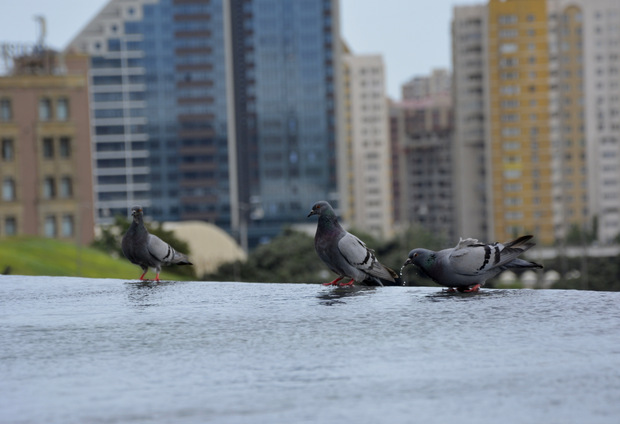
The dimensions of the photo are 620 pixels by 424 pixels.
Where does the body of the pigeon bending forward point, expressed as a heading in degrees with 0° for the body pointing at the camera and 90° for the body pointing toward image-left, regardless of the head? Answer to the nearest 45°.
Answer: approximately 90°

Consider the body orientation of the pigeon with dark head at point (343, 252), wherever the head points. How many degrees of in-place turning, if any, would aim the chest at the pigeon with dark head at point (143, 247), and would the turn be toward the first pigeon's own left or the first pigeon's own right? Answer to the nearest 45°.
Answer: approximately 45° to the first pigeon's own right

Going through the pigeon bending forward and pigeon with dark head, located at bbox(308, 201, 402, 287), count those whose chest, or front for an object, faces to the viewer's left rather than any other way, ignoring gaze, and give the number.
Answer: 2

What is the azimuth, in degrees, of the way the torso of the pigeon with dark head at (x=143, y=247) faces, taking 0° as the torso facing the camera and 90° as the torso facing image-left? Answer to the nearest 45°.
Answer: approximately 45°

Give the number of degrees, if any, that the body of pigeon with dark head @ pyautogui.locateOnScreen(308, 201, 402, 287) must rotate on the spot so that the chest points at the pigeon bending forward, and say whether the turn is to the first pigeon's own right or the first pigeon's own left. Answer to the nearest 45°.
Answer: approximately 135° to the first pigeon's own left

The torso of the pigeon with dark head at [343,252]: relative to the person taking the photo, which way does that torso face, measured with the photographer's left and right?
facing to the left of the viewer
